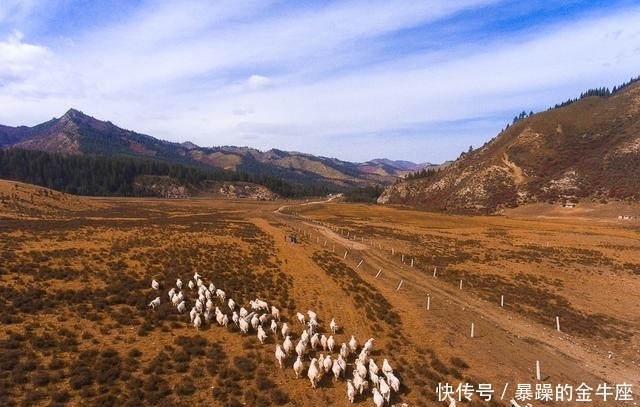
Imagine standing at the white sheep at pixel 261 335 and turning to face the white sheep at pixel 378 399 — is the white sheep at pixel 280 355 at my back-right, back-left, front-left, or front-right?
front-right

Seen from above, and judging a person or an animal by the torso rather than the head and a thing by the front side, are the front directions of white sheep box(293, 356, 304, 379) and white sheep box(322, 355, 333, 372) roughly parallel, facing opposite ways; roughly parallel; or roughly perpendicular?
roughly parallel
